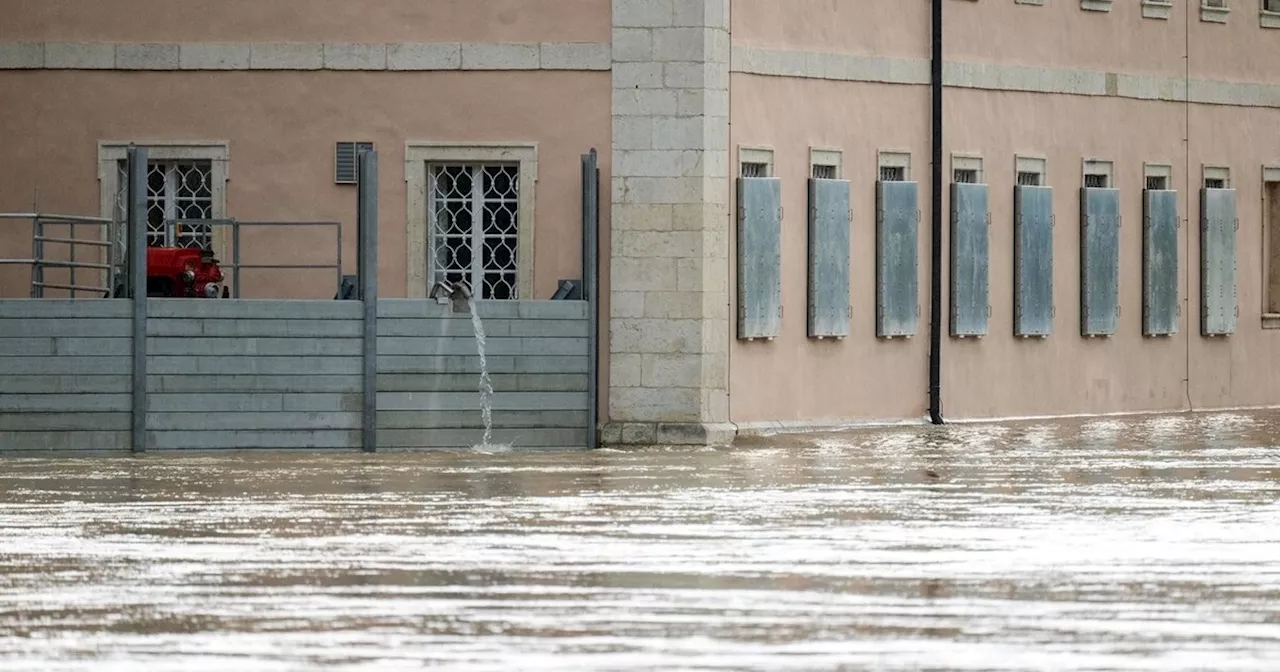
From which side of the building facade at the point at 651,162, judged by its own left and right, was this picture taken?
front

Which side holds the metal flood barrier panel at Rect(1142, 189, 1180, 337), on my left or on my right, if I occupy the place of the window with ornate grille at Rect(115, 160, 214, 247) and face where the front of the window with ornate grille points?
on my left

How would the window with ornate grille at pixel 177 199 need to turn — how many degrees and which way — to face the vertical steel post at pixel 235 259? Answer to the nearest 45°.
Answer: approximately 45° to its left

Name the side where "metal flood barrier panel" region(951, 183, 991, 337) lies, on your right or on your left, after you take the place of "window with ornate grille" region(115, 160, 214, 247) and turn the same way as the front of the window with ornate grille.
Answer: on your left

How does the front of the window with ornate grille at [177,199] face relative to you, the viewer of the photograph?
facing the viewer

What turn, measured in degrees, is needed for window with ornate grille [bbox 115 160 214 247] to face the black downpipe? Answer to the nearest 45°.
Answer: approximately 90° to its left

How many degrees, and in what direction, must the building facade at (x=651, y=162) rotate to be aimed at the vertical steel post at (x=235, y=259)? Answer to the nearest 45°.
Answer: approximately 90° to its right

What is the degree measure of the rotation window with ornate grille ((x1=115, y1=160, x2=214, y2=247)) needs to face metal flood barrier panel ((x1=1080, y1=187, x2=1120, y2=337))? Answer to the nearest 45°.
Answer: approximately 90° to its left
